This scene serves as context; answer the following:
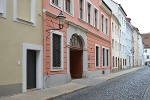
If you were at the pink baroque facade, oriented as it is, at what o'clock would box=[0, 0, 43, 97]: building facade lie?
The building facade is roughly at 2 o'clock from the pink baroque facade.

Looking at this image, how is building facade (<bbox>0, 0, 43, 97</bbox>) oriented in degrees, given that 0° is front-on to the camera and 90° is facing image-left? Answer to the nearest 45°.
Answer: approximately 315°

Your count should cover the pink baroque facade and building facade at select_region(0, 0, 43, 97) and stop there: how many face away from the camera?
0

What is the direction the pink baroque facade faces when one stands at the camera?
facing the viewer and to the right of the viewer

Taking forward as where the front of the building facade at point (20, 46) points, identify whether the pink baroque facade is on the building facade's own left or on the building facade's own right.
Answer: on the building facade's own left

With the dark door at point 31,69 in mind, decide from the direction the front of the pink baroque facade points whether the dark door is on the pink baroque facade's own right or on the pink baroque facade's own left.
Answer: on the pink baroque facade's own right
